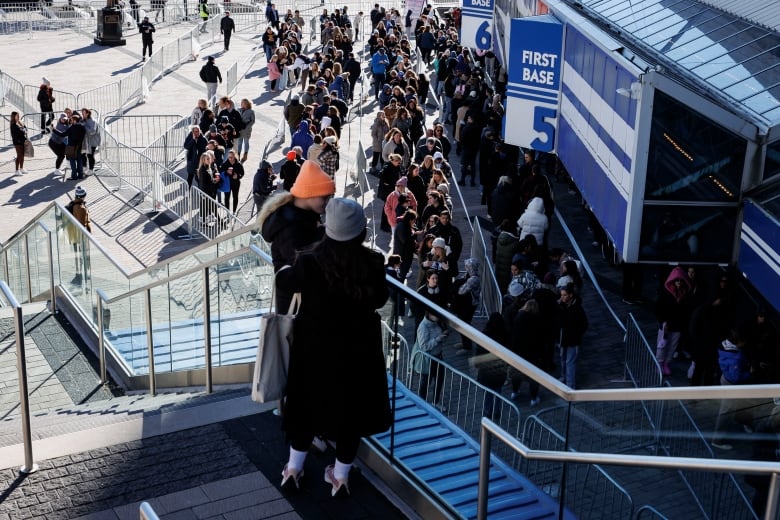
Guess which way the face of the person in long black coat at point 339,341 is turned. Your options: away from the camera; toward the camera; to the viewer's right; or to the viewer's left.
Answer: away from the camera

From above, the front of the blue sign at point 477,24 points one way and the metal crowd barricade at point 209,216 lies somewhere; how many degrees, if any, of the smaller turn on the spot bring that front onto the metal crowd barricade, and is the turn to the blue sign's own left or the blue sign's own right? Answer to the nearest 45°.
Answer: approximately 45° to the blue sign's own right

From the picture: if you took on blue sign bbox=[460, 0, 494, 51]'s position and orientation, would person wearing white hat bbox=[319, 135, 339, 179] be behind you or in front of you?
in front

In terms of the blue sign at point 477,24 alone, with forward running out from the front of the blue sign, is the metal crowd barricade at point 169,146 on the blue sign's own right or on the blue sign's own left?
on the blue sign's own right

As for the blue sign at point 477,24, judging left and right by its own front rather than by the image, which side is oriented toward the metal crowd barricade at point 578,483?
front

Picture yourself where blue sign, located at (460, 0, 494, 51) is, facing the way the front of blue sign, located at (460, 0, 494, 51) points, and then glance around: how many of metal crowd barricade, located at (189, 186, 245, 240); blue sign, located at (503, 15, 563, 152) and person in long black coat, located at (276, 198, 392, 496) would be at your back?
0

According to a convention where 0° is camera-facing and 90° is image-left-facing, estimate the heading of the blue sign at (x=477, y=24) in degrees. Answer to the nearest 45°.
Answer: approximately 0°

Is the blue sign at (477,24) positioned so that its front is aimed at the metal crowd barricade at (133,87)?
no

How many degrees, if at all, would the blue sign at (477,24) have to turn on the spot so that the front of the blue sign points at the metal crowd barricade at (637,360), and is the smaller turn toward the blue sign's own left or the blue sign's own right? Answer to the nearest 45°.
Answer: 0° — it already faces it

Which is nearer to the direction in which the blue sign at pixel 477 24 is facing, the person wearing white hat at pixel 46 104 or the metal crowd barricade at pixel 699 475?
the metal crowd barricade

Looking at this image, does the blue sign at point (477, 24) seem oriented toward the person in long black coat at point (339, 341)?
yes

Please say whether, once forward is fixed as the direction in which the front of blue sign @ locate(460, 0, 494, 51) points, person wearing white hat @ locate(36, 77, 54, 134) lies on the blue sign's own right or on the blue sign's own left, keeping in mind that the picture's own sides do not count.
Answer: on the blue sign's own right

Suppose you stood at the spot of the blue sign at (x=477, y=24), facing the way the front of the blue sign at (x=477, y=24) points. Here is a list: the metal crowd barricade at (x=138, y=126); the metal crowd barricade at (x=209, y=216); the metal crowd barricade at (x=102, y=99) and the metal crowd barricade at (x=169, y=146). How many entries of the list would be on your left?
0
